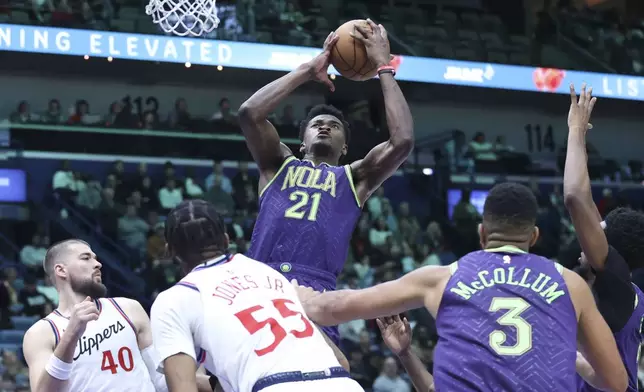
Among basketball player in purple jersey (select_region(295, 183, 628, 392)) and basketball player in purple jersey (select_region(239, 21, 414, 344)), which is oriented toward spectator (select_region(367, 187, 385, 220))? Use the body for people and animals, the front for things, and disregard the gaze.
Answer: basketball player in purple jersey (select_region(295, 183, 628, 392))

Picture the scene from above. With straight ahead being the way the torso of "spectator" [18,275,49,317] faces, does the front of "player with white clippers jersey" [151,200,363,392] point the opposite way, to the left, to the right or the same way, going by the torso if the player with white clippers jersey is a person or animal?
the opposite way

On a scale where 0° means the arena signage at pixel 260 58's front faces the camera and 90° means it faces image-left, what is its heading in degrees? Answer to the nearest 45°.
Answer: approximately 0°

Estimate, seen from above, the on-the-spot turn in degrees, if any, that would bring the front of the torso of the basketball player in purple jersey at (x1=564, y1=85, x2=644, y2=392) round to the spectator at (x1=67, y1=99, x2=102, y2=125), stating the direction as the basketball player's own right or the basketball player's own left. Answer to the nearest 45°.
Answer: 0° — they already face them

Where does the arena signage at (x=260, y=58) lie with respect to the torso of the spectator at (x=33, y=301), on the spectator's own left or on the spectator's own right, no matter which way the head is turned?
on the spectator's own left

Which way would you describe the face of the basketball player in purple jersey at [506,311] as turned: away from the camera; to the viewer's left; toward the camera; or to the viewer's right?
away from the camera
